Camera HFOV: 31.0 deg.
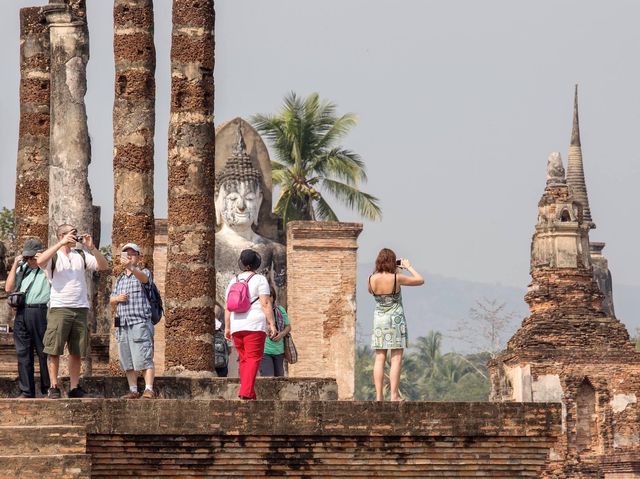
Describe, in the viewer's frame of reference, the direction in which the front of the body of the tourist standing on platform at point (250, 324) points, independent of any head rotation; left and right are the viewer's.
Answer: facing away from the viewer and to the right of the viewer

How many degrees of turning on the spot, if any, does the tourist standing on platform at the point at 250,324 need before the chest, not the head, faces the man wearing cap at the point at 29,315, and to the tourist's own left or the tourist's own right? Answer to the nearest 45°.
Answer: approximately 135° to the tourist's own left

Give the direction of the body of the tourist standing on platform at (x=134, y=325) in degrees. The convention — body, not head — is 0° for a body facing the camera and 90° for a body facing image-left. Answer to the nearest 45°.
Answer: approximately 45°

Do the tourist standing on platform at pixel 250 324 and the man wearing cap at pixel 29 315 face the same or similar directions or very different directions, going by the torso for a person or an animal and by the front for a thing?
very different directions

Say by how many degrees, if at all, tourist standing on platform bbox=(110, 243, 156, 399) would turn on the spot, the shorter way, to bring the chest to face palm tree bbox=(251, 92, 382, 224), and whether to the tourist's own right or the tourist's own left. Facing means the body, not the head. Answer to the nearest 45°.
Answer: approximately 135° to the tourist's own right

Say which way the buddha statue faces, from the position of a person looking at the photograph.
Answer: facing the viewer

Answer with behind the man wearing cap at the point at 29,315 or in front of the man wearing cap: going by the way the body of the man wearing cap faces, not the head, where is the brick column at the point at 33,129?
behind

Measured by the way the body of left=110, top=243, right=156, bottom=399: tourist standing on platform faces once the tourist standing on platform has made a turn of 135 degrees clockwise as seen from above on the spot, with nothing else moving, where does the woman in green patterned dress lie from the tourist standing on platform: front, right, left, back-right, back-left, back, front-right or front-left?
right

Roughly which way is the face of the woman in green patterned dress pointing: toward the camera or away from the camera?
away from the camera

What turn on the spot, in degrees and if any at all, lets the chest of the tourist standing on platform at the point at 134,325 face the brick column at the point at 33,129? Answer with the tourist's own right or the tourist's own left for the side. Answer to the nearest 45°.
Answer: approximately 135° to the tourist's own right

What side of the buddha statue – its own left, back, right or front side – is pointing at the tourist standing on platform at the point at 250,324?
front

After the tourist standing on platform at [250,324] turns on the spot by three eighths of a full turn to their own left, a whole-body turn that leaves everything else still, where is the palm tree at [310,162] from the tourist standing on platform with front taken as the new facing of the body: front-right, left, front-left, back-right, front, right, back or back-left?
right

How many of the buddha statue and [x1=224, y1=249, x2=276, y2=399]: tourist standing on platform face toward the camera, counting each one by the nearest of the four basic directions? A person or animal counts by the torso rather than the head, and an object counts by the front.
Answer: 1

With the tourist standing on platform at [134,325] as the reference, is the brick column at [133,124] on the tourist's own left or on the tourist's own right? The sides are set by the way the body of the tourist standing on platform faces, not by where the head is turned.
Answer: on the tourist's own right
